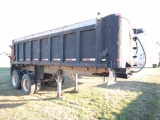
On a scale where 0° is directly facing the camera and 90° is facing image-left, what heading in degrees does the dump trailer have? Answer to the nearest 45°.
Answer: approximately 315°
